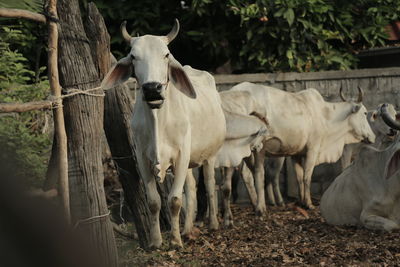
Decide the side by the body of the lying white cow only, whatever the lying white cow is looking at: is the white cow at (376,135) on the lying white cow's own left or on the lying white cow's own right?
on the lying white cow's own left

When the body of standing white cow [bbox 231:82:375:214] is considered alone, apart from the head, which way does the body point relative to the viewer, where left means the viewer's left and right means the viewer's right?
facing to the right of the viewer

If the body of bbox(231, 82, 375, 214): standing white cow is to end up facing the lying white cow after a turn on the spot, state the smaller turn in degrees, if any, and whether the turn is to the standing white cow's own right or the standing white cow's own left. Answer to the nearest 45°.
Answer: approximately 90° to the standing white cow's own right
